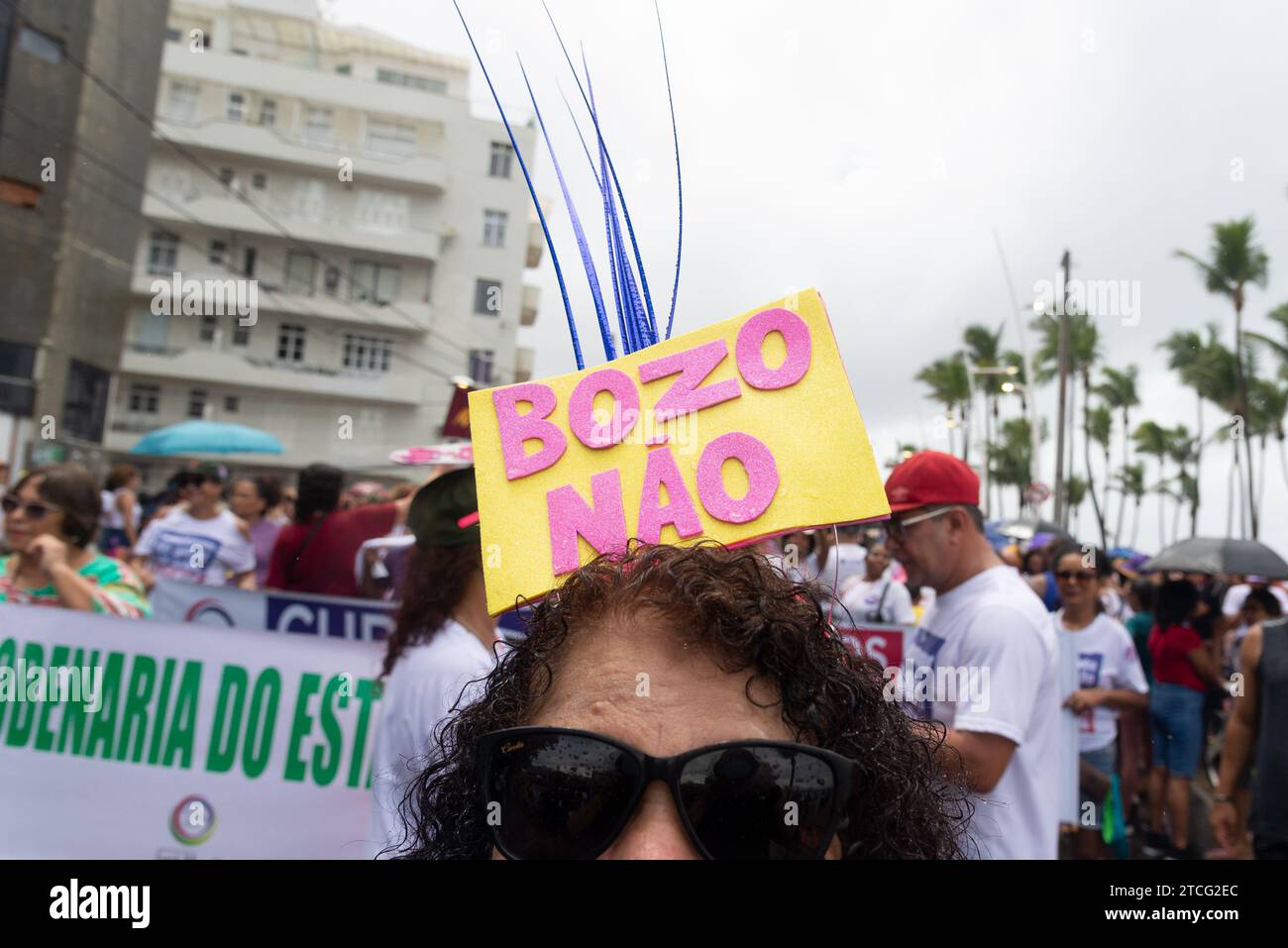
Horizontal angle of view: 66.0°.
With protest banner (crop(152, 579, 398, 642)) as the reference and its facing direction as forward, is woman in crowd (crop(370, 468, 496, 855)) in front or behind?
in front

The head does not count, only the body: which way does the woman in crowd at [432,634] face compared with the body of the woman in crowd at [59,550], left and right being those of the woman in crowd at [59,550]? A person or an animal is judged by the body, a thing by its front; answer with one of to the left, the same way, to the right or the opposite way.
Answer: the opposite way

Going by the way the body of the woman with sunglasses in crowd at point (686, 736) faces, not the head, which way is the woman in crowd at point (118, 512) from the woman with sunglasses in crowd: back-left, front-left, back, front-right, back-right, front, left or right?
back-right

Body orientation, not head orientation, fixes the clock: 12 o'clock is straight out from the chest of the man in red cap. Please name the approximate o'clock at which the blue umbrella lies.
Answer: The blue umbrella is roughly at 1 o'clock from the man in red cap.

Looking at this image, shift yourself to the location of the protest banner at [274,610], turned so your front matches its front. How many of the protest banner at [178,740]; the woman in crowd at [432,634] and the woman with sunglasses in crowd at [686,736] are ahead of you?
3

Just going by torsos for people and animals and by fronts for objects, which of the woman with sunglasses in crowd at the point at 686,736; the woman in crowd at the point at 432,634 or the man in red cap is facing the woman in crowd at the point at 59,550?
the man in red cap

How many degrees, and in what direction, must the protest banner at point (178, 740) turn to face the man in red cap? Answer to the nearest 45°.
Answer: approximately 45° to its left

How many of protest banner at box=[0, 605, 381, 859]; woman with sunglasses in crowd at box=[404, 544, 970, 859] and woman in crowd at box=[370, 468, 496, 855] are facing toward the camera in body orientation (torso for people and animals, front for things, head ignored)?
2

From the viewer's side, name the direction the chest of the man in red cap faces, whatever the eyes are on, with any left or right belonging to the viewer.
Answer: facing to the left of the viewer

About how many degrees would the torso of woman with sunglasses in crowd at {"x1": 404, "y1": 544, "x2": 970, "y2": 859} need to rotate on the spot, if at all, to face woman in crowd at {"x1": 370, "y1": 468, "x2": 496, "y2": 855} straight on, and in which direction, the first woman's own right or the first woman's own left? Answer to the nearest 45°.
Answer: approximately 135° to the first woman's own right

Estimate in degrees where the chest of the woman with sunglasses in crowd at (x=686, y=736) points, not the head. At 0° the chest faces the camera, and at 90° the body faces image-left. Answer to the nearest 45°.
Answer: approximately 0°

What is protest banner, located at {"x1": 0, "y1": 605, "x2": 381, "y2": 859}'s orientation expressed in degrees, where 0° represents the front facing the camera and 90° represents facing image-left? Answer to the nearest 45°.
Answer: approximately 0°

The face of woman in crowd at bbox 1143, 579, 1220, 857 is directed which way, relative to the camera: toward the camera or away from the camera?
away from the camera

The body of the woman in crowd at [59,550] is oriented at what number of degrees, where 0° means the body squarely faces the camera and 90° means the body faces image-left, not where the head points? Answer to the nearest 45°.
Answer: approximately 45°
